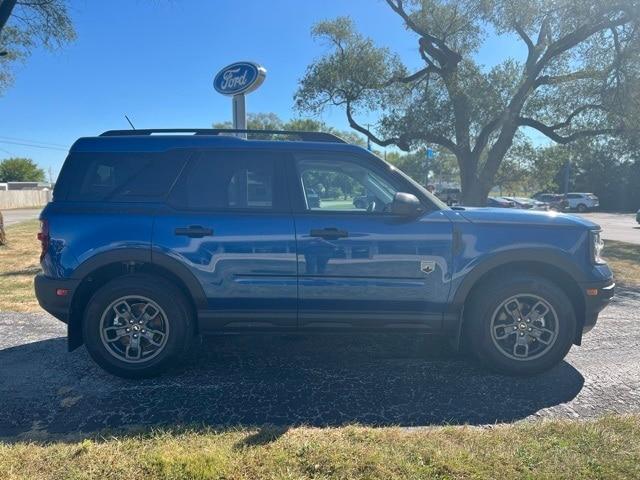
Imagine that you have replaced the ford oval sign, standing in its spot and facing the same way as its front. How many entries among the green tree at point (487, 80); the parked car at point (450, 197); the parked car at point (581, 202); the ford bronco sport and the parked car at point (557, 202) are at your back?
4

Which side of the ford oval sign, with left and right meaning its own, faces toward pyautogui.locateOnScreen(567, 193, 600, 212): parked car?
back

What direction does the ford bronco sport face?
to the viewer's right

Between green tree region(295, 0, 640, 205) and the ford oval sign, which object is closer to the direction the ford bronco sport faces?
the green tree

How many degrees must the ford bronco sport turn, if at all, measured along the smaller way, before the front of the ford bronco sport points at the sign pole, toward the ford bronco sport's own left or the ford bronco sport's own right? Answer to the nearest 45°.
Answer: approximately 90° to the ford bronco sport's own left

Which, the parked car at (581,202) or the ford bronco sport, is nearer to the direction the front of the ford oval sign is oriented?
the ford bronco sport

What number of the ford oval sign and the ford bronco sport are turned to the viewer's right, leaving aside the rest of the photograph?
1

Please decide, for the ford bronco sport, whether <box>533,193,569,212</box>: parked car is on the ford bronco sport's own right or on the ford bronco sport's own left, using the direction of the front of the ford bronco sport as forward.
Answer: on the ford bronco sport's own left

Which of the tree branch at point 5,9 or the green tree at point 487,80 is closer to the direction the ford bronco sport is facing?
the green tree

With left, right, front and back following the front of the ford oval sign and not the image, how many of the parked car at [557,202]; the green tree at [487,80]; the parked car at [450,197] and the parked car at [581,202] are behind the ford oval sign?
4

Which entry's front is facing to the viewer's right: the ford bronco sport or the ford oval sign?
the ford bronco sport

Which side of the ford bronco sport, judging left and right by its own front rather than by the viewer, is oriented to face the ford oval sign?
left

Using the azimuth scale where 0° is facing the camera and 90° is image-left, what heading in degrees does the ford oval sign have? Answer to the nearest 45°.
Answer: approximately 45°
